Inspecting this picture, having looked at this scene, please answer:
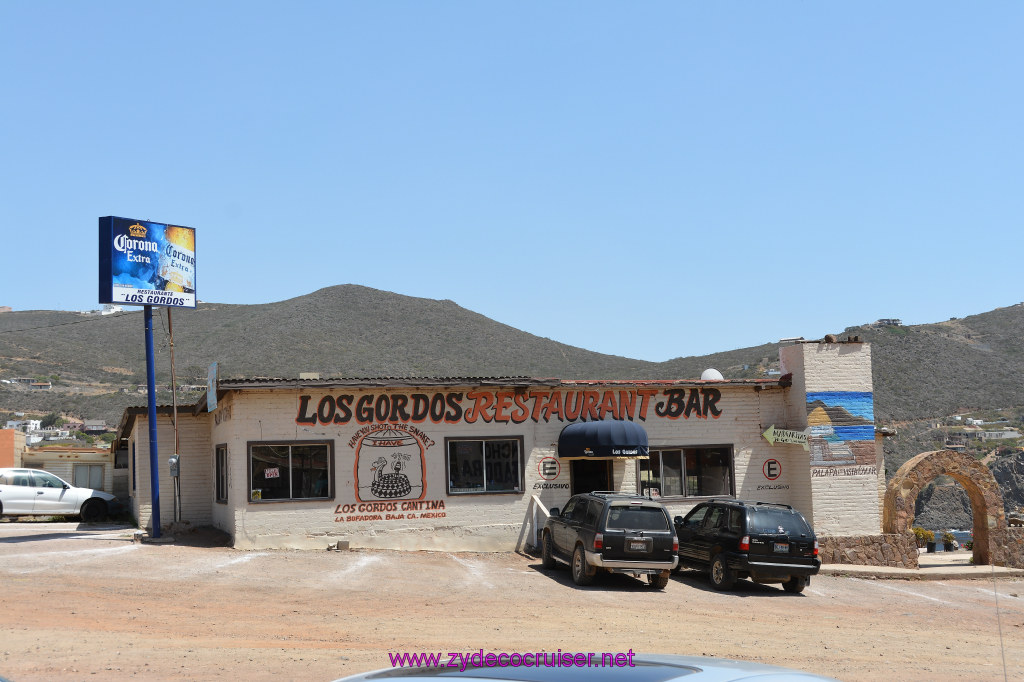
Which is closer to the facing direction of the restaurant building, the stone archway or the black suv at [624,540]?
the black suv

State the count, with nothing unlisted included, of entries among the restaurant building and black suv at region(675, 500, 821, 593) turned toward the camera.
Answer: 1

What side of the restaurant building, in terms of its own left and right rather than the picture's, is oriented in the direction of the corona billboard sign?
right

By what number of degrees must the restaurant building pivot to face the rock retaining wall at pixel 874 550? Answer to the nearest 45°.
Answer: approximately 90° to its left

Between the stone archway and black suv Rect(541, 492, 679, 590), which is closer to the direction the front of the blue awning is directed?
the black suv

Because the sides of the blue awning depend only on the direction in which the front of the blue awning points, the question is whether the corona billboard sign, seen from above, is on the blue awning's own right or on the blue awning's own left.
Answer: on the blue awning's own right

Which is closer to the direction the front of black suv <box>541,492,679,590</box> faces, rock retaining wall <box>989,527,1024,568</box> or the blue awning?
the blue awning

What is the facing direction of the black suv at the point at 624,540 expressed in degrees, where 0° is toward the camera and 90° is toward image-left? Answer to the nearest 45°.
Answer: approximately 135°

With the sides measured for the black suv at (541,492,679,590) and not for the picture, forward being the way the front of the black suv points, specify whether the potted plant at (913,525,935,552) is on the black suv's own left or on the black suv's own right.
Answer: on the black suv's own right

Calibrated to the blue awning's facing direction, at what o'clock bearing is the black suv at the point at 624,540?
The black suv is roughly at 12 o'clock from the blue awning.

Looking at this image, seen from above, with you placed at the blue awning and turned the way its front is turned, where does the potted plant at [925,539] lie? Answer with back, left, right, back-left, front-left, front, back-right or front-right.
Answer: back-left
